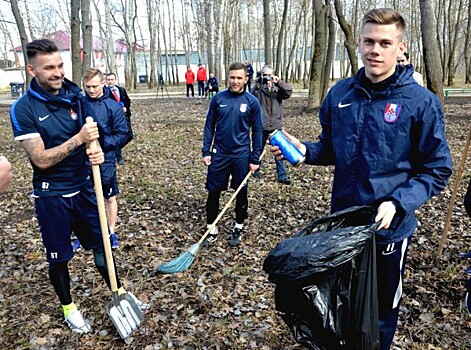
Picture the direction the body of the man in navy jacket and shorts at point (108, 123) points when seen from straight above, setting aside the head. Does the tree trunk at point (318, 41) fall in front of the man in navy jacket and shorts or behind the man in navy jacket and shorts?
behind

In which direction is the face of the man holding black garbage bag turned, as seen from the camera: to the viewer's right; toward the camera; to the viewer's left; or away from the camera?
toward the camera

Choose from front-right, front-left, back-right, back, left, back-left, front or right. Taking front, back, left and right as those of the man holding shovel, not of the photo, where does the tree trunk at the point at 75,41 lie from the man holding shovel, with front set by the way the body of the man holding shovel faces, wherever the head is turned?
back-left

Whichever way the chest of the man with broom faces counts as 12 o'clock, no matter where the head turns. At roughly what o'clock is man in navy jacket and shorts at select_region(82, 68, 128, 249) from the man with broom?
The man in navy jacket and shorts is roughly at 3 o'clock from the man with broom.

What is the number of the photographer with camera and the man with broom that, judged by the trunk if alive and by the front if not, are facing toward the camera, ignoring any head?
2

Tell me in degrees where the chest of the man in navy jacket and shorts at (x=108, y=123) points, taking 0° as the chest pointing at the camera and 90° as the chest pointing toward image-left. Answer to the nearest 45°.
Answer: approximately 45°

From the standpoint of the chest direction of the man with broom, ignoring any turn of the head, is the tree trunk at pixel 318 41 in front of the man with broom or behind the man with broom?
behind

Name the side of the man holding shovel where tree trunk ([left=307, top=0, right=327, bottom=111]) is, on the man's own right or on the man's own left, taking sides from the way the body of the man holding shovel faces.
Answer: on the man's own left

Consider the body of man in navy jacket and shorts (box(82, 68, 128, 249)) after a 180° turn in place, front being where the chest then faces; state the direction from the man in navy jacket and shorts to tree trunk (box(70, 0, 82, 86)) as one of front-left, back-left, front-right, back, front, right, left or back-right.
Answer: front-left

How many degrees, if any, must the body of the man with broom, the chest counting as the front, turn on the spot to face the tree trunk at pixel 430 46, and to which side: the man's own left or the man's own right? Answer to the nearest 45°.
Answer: approximately 135° to the man's own left

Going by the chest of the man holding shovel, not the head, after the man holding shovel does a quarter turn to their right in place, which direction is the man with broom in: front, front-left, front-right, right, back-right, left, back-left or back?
back

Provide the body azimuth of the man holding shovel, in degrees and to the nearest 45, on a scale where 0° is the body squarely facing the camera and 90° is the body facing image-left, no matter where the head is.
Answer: approximately 315°

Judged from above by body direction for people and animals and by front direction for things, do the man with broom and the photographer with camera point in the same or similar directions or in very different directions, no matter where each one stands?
same or similar directions

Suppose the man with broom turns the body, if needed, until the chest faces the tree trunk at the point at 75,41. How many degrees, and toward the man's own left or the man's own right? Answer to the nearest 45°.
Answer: approximately 135° to the man's own right

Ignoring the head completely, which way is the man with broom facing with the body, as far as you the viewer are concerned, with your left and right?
facing the viewer

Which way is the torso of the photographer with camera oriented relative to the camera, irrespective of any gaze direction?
toward the camera
